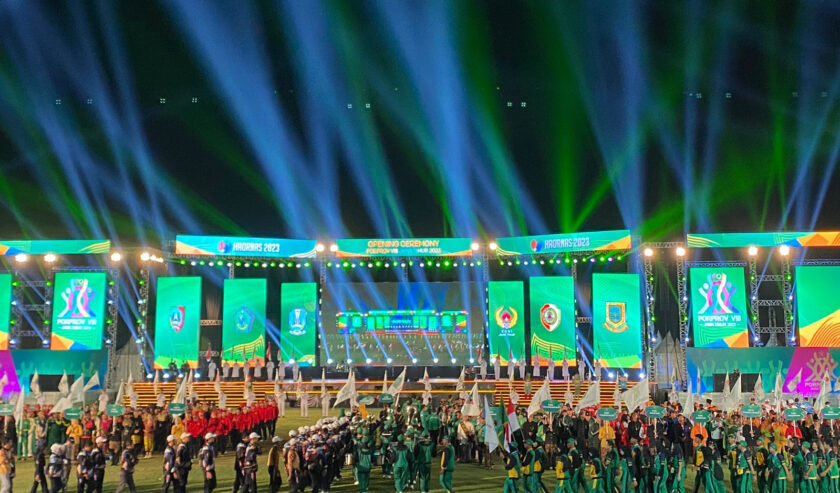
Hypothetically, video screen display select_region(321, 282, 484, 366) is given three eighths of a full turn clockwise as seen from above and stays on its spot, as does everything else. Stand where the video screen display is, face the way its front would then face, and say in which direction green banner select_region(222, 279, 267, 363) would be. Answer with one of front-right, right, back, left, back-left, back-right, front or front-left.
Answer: front-left

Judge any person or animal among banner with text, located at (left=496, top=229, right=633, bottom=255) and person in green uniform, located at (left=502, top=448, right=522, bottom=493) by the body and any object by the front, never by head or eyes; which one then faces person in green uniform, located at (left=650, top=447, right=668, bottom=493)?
the banner with text

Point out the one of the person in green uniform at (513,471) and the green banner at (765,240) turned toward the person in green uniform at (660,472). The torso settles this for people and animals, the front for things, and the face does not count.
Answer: the green banner

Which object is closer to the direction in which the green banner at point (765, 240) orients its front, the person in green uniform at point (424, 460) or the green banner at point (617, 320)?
the person in green uniform

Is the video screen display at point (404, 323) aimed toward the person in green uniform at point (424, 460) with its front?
yes

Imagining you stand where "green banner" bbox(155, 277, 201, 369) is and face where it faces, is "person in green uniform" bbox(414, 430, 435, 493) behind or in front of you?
in front

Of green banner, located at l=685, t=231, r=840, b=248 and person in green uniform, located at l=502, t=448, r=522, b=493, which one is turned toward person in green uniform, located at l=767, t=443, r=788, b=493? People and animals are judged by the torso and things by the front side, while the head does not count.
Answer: the green banner

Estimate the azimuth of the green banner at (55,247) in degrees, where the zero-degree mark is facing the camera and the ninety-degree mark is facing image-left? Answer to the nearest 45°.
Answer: approximately 0°

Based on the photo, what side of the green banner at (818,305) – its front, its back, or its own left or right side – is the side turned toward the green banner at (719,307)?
right
